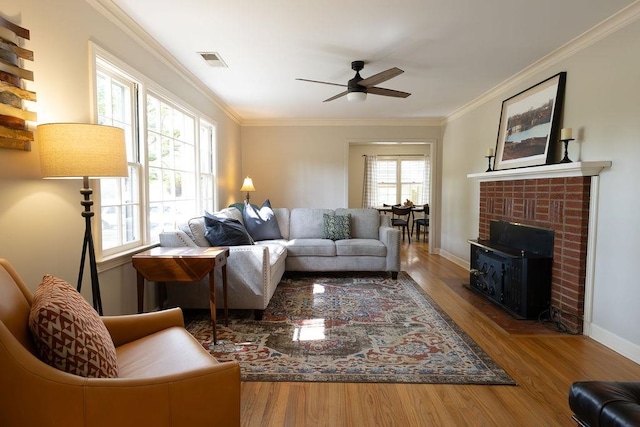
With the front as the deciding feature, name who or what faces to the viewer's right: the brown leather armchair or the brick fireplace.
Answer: the brown leather armchair

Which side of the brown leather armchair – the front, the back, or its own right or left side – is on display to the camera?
right

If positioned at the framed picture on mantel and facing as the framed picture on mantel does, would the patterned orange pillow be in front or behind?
in front

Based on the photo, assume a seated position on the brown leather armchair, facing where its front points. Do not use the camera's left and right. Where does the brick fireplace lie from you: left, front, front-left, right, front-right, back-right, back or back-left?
front

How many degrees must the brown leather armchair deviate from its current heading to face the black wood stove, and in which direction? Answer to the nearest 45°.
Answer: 0° — it already faces it

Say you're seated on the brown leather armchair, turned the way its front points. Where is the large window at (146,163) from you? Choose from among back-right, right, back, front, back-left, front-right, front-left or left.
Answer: left

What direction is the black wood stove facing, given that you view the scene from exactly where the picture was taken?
facing the viewer and to the left of the viewer

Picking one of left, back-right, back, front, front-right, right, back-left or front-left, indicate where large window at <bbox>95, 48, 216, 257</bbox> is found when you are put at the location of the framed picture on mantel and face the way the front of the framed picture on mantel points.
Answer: front

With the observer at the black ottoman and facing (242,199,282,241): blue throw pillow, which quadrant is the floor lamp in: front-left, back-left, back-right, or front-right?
front-left

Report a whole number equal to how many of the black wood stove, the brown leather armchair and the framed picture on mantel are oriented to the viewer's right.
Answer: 1

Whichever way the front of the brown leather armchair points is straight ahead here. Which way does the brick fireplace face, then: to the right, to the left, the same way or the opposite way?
the opposite way

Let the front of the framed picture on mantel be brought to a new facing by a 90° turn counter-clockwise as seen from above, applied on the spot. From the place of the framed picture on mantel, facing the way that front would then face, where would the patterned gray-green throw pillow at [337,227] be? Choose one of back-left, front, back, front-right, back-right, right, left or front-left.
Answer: back-right

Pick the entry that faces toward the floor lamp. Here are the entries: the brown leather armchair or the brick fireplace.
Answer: the brick fireplace

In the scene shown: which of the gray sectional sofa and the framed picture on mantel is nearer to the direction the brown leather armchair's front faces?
the framed picture on mantel

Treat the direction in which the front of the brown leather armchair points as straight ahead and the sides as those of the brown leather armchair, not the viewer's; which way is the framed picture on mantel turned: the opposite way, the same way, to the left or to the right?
the opposite way
